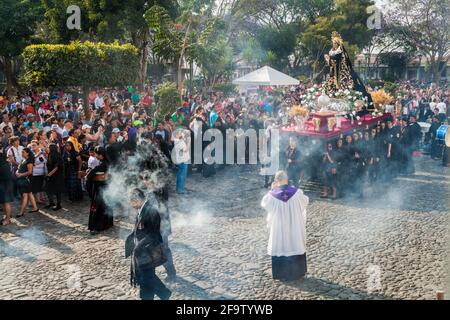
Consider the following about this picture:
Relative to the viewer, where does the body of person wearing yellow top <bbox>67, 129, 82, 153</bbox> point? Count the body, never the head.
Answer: to the viewer's right

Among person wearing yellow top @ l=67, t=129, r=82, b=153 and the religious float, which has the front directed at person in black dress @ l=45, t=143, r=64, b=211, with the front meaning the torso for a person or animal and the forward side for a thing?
the religious float

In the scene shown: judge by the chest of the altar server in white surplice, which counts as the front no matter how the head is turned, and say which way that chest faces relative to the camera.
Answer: away from the camera

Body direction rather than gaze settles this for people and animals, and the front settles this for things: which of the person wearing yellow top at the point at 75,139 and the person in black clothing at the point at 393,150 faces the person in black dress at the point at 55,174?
the person in black clothing at the point at 393,150

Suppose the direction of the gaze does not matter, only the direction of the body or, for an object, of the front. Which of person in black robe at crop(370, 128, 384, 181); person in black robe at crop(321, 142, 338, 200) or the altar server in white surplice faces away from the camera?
the altar server in white surplice

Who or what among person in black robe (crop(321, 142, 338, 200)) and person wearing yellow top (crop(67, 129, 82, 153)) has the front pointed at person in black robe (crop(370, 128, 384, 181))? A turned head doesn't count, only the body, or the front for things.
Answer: the person wearing yellow top

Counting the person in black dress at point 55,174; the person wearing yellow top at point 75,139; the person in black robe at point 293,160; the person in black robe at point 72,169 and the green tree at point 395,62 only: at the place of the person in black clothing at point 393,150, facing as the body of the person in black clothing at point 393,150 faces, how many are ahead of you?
4

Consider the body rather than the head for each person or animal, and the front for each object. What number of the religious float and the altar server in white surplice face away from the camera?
1

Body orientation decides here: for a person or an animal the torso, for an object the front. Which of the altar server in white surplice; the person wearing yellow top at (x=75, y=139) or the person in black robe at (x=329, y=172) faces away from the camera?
the altar server in white surplice

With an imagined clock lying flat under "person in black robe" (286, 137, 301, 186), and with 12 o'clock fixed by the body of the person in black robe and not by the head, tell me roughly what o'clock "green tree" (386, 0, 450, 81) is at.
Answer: The green tree is roughly at 5 o'clock from the person in black robe.

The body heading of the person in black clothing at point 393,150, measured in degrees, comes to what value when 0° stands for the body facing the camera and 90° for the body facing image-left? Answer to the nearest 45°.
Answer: approximately 45°

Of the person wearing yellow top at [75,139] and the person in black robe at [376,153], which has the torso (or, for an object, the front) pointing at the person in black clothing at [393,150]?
the person wearing yellow top
